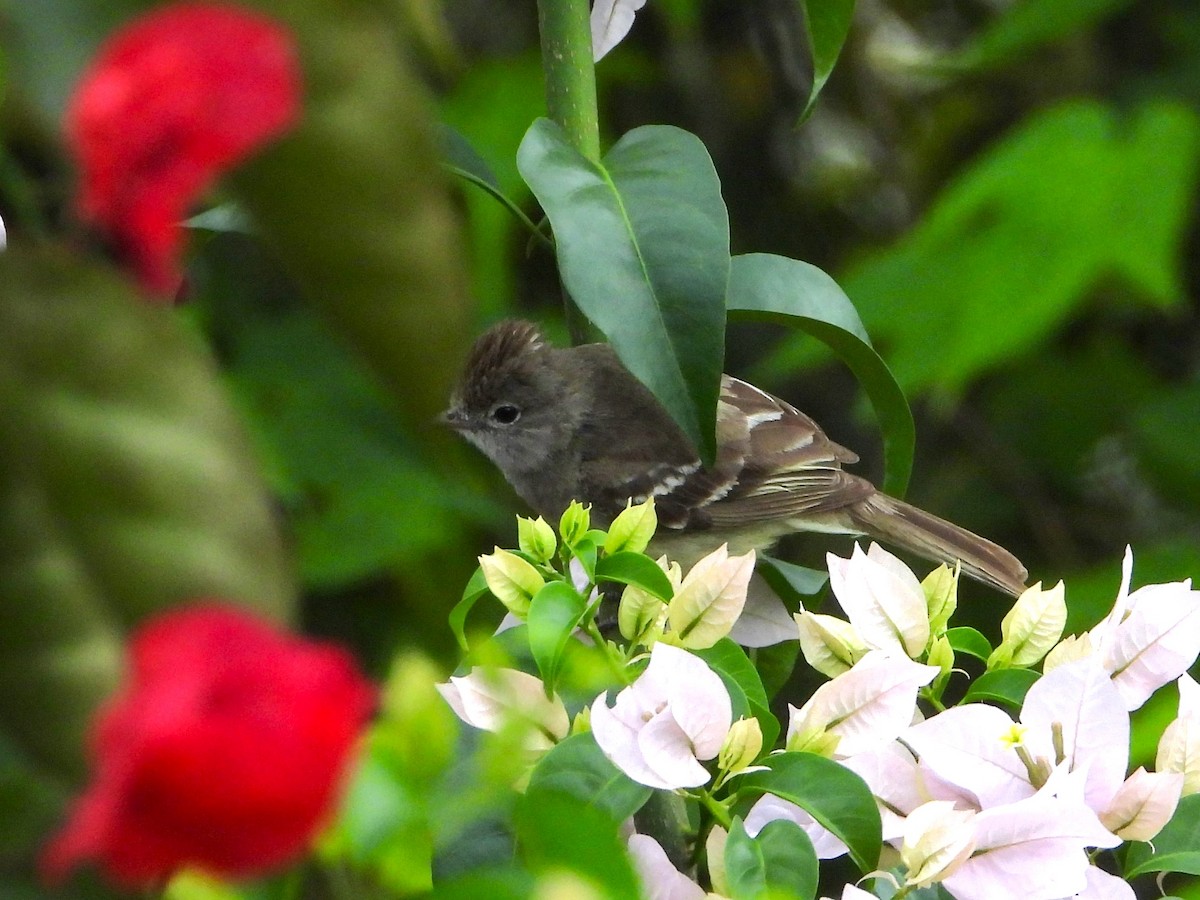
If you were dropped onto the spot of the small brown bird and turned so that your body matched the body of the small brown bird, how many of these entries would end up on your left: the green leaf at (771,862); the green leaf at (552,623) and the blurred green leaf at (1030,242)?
2

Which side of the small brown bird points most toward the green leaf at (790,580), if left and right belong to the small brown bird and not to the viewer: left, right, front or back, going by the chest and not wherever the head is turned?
back

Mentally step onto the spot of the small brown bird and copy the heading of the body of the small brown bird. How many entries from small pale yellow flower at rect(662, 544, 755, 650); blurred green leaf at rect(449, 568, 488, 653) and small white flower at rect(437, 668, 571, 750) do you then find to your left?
3

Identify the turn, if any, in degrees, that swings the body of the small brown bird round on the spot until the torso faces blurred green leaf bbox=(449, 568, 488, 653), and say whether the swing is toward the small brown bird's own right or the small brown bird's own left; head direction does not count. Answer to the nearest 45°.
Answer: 0° — it already faces it

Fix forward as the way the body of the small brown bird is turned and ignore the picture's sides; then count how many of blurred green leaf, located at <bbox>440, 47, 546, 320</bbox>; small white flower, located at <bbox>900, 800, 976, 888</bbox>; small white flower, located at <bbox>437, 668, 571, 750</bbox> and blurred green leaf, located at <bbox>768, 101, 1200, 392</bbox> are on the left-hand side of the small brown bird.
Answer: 2

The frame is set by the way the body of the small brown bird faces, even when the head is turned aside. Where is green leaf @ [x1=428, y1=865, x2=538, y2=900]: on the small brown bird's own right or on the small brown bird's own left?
on the small brown bird's own left

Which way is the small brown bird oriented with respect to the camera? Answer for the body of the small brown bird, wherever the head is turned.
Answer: to the viewer's left

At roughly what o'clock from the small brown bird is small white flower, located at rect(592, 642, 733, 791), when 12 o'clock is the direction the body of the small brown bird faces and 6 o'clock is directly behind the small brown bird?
The small white flower is roughly at 9 o'clock from the small brown bird.

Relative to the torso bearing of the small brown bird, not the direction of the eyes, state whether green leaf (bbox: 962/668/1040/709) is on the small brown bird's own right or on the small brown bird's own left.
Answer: on the small brown bird's own left

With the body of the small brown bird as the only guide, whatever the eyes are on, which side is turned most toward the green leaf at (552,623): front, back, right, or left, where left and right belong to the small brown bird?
left

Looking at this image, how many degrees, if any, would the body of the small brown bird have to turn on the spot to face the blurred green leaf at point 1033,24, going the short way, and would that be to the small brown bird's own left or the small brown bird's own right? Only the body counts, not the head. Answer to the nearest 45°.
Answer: approximately 135° to the small brown bird's own right
